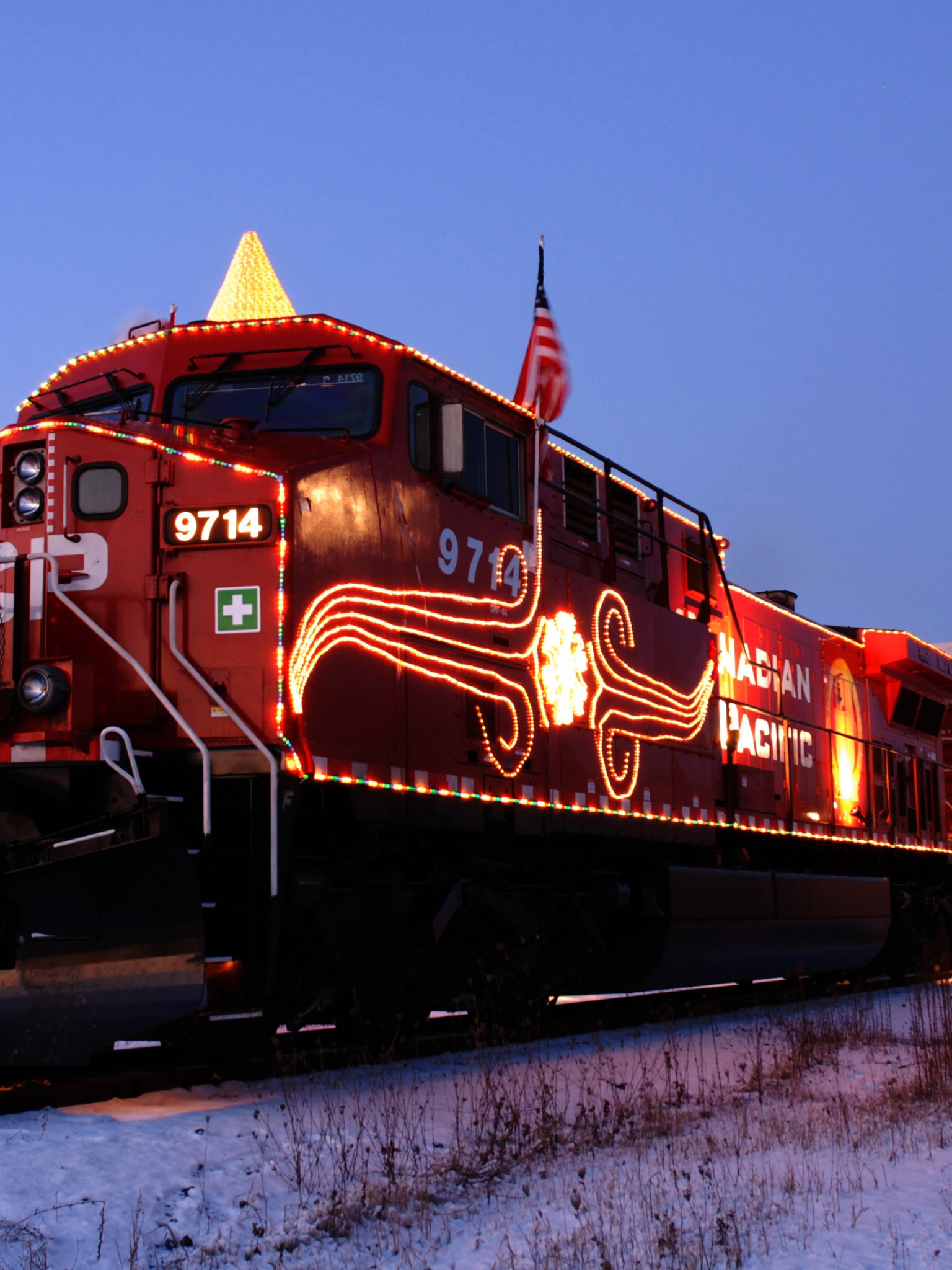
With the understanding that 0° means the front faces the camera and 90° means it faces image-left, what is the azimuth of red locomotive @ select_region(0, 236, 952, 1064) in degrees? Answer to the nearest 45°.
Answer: approximately 45°
